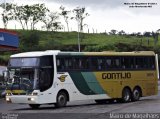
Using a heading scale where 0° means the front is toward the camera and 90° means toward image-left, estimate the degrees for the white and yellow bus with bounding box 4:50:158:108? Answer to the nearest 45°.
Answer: approximately 45°
